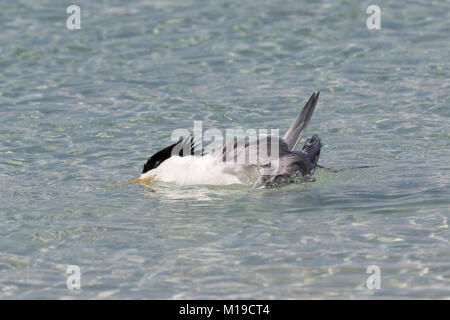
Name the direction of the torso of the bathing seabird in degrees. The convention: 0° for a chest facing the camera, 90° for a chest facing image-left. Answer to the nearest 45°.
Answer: approximately 90°
